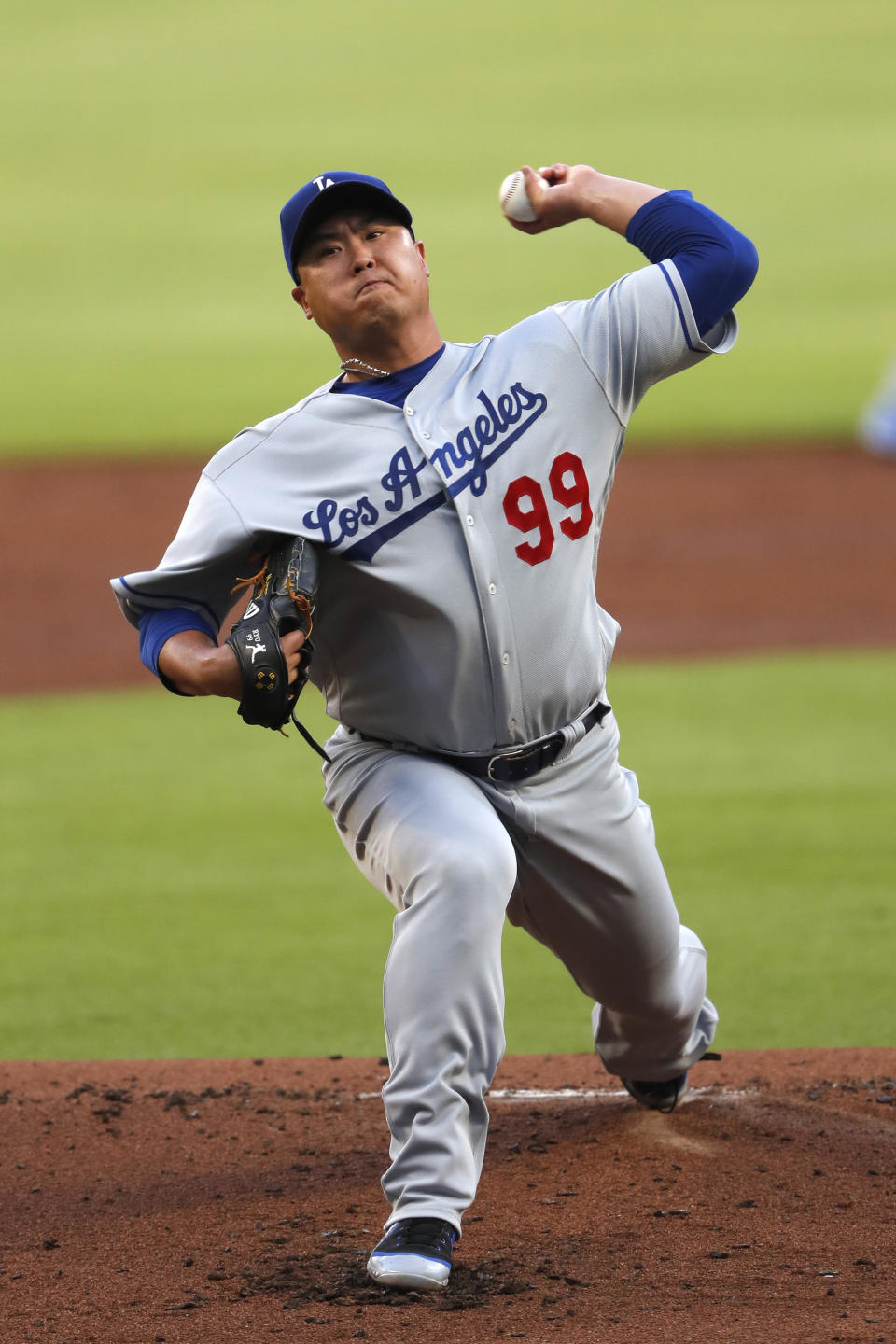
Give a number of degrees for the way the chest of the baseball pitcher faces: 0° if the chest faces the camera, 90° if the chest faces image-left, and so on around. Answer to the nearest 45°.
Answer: approximately 0°
